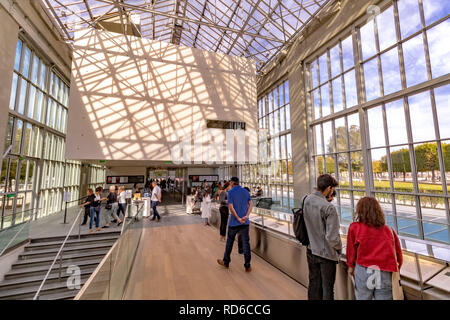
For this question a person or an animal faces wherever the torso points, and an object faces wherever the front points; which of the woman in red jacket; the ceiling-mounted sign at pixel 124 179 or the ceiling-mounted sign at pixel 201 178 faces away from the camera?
the woman in red jacket

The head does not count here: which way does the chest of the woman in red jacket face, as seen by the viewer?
away from the camera

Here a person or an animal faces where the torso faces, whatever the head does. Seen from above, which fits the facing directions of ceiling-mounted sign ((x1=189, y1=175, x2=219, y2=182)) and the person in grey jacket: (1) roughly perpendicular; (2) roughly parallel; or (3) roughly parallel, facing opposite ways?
roughly perpendicular

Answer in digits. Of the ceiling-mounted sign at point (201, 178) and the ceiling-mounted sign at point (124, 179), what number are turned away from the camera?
0

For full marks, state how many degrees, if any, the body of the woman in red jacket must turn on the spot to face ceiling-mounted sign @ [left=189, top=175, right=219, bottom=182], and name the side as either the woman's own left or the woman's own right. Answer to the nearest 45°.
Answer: approximately 45° to the woman's own left

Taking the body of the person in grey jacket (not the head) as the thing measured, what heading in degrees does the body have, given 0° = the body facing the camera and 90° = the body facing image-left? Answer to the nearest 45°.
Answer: approximately 225°

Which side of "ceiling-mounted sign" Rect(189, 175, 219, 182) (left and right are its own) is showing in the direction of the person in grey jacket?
front

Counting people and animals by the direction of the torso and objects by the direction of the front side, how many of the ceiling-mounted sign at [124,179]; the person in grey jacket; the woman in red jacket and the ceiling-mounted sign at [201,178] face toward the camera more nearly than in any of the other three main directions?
2

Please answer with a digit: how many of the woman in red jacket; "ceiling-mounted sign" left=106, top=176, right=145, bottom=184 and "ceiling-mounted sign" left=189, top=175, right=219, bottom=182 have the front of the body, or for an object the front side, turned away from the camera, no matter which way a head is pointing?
1

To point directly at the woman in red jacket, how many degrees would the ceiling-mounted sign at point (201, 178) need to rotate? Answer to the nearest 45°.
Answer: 0° — it already faces them

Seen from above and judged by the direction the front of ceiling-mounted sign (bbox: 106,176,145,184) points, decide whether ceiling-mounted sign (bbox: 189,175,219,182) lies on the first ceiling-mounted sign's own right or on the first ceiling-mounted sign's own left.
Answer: on the first ceiling-mounted sign's own left

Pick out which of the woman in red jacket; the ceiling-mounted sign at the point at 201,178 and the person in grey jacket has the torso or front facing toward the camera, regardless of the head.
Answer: the ceiling-mounted sign

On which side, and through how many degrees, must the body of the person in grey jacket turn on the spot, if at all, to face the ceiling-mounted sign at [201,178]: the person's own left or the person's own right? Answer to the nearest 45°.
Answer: approximately 90° to the person's own left

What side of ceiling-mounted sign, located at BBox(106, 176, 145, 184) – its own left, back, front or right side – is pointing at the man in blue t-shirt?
front
